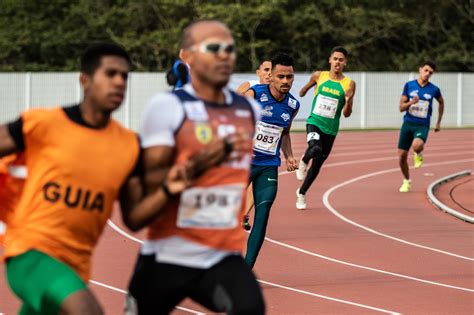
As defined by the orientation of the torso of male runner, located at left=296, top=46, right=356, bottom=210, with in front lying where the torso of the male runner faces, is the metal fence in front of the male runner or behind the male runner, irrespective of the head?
behind

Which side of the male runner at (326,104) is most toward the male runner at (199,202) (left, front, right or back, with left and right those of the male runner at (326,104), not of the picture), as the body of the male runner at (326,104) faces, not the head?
front

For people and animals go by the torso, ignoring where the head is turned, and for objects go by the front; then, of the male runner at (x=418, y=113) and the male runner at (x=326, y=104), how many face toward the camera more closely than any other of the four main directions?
2

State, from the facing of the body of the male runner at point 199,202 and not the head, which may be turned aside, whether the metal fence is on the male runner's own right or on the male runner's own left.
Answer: on the male runner's own left

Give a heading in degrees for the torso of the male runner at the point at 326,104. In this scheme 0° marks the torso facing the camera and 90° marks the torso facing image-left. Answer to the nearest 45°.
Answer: approximately 0°

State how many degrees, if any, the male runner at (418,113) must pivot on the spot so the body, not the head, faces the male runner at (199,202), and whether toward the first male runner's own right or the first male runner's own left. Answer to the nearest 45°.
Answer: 0° — they already face them
